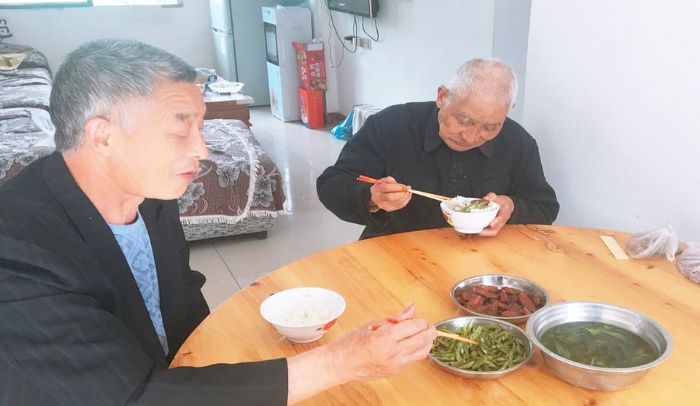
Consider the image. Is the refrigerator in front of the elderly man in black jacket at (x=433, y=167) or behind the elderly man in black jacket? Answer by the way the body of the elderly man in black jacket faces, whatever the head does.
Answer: behind

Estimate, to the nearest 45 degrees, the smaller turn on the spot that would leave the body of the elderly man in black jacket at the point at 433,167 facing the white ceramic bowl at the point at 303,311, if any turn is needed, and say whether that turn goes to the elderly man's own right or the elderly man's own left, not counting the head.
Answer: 0° — they already face it

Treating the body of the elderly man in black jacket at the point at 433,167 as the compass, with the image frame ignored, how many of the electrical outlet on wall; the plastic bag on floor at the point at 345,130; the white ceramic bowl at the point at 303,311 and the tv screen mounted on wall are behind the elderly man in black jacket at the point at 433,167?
3

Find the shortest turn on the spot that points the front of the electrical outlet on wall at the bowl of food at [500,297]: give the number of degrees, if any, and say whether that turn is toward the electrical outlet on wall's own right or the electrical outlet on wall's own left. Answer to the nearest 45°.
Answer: approximately 45° to the electrical outlet on wall's own left

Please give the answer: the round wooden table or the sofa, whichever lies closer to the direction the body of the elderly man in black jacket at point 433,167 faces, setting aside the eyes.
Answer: the round wooden table

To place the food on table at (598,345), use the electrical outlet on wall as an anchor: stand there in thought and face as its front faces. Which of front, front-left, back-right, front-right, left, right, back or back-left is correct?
front-left

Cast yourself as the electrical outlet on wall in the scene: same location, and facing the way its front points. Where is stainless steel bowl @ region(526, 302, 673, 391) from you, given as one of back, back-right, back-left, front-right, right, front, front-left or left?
front-left

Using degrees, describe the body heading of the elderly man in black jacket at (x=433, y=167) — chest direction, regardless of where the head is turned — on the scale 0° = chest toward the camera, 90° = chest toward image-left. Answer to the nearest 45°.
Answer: approximately 0°

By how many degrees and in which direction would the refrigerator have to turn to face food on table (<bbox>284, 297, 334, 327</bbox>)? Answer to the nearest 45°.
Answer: approximately 45° to its left

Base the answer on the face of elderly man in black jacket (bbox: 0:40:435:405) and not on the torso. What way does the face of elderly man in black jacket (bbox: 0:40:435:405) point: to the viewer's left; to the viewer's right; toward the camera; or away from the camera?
to the viewer's right

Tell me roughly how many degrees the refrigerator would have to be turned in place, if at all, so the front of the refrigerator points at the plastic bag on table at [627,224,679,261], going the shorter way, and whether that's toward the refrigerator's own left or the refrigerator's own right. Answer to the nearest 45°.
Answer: approximately 45° to the refrigerator's own left
